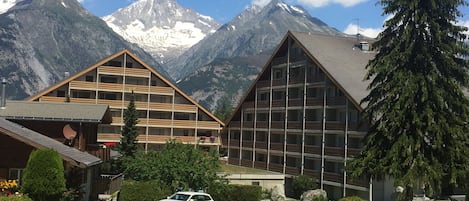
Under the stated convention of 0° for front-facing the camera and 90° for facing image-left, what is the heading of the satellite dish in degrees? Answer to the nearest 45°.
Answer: approximately 315°

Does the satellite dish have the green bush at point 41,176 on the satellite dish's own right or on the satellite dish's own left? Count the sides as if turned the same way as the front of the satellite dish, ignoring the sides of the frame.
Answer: on the satellite dish's own right

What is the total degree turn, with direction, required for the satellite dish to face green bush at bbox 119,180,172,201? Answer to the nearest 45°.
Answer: approximately 45° to its left

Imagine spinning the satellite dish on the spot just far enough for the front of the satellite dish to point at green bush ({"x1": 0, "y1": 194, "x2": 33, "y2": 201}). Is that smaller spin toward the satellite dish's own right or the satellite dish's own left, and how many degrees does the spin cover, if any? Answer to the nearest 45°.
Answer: approximately 45° to the satellite dish's own right
